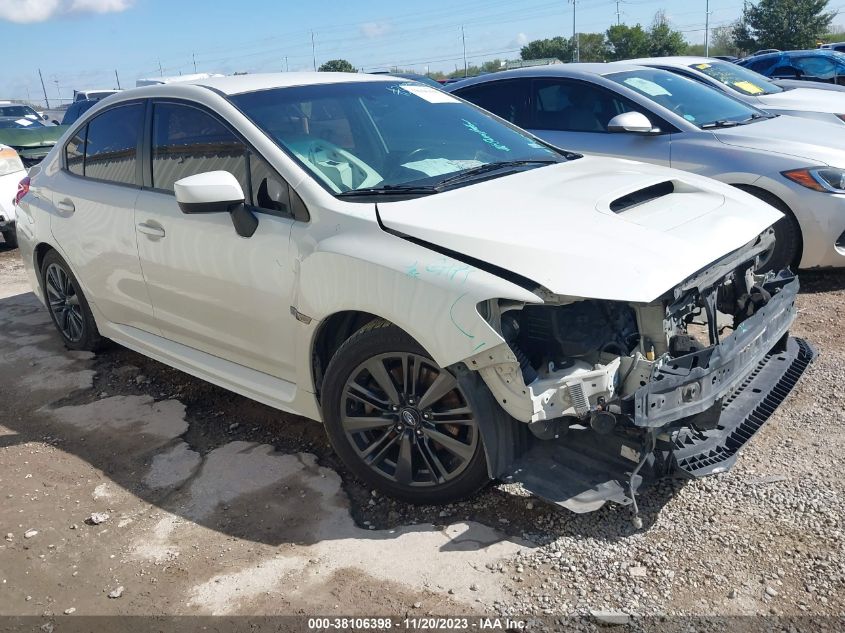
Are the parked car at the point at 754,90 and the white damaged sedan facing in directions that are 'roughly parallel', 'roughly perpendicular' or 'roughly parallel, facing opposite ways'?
roughly parallel

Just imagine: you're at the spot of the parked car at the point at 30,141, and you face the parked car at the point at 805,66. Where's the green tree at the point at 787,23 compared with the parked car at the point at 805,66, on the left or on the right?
left

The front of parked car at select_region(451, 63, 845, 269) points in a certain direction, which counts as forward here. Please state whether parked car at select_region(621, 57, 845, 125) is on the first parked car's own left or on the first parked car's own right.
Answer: on the first parked car's own left

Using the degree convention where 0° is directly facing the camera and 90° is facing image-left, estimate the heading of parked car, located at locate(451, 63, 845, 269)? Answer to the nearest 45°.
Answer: approximately 315°

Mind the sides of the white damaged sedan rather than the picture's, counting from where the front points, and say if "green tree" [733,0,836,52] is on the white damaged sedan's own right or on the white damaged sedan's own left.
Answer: on the white damaged sedan's own left

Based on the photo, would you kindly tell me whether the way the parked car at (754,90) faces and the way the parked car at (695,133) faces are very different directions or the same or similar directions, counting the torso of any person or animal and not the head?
same or similar directions

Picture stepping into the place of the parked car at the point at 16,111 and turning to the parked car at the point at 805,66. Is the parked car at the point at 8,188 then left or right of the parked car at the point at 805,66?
right

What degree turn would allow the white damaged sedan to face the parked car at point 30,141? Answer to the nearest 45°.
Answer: approximately 180°

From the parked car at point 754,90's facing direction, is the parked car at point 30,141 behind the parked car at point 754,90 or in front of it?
behind

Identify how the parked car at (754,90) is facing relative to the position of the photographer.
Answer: facing the viewer and to the right of the viewer

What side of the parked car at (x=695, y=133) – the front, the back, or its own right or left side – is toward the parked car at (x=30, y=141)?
back

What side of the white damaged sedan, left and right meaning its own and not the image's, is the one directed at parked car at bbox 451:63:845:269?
left

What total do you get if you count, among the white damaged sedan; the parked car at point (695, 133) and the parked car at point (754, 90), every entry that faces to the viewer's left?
0
